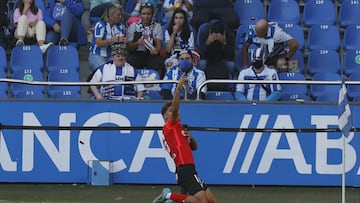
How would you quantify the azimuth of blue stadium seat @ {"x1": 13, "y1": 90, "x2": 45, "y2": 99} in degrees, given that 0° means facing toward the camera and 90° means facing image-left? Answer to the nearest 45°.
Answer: approximately 0°

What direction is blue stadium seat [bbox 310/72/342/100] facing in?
toward the camera

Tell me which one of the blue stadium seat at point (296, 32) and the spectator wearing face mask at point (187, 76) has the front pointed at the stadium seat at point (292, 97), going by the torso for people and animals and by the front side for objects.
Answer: the blue stadium seat

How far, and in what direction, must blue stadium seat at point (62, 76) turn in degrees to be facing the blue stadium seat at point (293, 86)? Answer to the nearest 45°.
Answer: approximately 90° to its left

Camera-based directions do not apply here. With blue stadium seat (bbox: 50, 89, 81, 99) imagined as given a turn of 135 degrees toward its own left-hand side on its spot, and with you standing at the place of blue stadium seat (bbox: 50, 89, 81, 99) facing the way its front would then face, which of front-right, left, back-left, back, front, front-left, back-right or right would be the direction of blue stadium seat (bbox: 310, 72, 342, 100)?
front-right

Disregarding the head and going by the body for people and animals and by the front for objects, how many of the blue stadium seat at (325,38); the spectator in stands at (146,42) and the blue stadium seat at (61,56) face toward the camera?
3

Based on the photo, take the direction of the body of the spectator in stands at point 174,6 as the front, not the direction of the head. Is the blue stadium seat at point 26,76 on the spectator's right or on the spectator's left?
on the spectator's right

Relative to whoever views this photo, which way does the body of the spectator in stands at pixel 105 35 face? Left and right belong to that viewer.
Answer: facing the viewer and to the right of the viewer

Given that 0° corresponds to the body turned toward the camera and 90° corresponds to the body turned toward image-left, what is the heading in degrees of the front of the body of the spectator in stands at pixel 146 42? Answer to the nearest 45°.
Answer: approximately 0°

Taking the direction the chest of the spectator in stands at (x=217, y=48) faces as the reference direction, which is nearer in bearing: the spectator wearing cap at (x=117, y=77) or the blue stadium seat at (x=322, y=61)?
the spectator wearing cap

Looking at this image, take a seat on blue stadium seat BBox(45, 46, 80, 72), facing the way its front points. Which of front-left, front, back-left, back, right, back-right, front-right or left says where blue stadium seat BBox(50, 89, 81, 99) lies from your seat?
front

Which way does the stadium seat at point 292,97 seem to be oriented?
toward the camera
